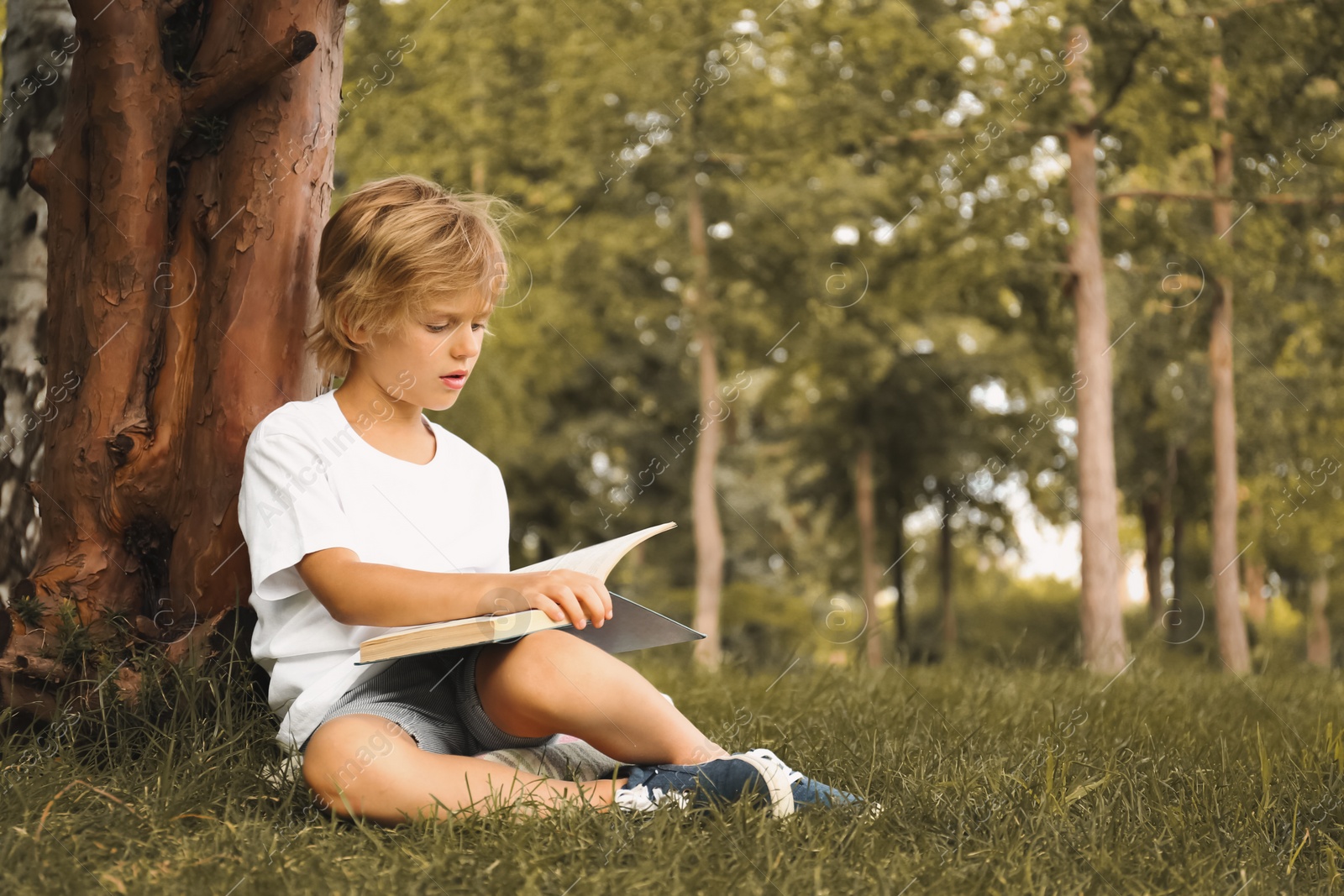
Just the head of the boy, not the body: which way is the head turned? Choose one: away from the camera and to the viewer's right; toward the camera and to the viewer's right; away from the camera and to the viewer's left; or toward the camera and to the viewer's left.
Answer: toward the camera and to the viewer's right

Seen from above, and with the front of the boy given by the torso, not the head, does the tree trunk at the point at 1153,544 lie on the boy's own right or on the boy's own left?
on the boy's own left

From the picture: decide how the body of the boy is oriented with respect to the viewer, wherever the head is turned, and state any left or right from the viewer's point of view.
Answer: facing the viewer and to the right of the viewer

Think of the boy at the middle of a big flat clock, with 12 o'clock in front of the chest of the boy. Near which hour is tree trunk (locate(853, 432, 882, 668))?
The tree trunk is roughly at 8 o'clock from the boy.

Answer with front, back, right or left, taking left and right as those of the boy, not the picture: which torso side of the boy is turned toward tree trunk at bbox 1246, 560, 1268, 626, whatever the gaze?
left

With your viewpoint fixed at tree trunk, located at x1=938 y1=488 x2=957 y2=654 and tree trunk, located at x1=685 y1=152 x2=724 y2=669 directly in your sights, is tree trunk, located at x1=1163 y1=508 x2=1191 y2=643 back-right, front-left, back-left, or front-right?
back-left

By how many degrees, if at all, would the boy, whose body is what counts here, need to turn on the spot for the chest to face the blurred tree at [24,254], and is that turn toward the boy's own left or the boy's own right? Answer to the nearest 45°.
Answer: approximately 180°

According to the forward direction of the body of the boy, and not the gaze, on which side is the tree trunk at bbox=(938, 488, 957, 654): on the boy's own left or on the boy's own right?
on the boy's own left

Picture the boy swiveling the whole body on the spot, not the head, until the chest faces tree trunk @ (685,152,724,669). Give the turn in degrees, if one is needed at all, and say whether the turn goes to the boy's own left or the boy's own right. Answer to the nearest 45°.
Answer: approximately 135° to the boy's own left

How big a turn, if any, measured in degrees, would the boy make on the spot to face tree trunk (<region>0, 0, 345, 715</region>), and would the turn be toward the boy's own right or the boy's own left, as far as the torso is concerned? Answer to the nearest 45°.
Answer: approximately 180°

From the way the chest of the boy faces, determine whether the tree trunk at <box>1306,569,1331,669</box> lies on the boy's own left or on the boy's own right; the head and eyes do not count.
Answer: on the boy's own left

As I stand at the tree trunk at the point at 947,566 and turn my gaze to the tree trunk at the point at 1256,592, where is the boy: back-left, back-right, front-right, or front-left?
back-right
